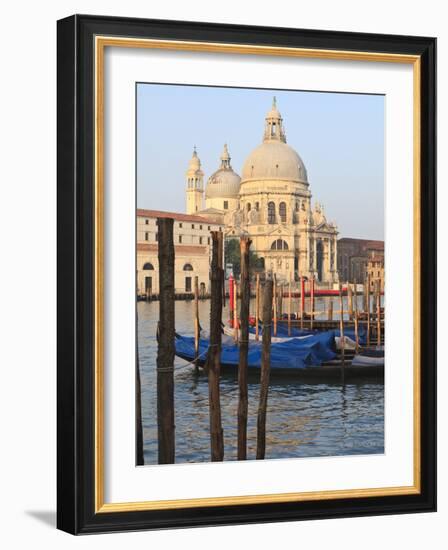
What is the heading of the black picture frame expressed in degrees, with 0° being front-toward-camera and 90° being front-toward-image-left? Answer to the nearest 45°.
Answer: approximately 315°
